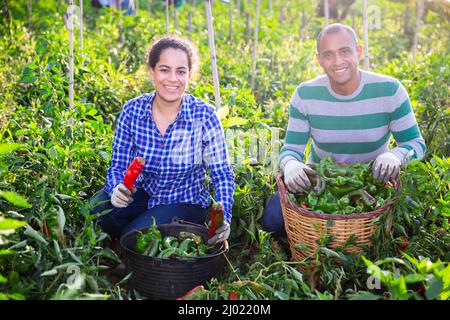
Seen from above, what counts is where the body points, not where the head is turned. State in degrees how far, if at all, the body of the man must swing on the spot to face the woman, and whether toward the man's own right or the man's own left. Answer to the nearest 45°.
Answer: approximately 90° to the man's own right

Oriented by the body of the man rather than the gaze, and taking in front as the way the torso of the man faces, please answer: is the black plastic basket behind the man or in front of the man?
in front

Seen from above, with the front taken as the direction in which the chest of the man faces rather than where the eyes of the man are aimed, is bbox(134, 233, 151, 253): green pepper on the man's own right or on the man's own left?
on the man's own right

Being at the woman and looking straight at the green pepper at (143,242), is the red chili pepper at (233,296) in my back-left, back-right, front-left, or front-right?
front-left

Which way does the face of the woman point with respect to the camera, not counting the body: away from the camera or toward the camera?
toward the camera

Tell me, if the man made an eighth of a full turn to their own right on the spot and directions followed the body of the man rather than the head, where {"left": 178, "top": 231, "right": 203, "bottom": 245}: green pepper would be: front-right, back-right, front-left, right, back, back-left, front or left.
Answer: front

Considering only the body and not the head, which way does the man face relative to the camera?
toward the camera

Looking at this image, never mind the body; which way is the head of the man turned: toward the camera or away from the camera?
toward the camera

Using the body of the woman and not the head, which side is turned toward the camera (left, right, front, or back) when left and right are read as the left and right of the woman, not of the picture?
front

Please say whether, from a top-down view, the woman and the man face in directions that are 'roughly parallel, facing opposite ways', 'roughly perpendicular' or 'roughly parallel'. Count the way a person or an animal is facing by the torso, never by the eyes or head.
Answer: roughly parallel

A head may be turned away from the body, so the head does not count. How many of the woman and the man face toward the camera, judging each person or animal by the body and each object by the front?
2

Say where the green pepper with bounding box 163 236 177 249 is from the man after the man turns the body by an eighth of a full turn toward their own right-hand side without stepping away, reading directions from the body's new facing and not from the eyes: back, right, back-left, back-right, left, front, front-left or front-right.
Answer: front
